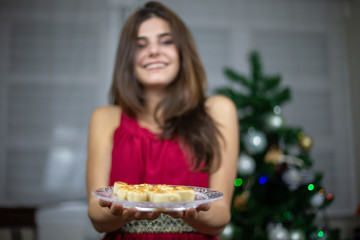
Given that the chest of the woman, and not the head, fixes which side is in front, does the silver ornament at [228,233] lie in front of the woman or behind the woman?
behind

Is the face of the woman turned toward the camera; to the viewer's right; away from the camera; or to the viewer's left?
toward the camera

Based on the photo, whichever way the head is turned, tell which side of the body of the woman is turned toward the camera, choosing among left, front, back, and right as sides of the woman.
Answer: front

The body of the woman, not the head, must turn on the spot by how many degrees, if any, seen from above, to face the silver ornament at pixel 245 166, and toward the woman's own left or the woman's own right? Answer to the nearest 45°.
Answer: approximately 135° to the woman's own left

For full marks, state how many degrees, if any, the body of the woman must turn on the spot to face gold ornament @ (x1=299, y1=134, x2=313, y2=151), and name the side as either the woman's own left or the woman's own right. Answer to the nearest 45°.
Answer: approximately 135° to the woman's own left

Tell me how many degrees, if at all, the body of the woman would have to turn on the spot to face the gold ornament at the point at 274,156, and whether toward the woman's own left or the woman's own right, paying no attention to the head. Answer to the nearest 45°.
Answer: approximately 135° to the woman's own left
